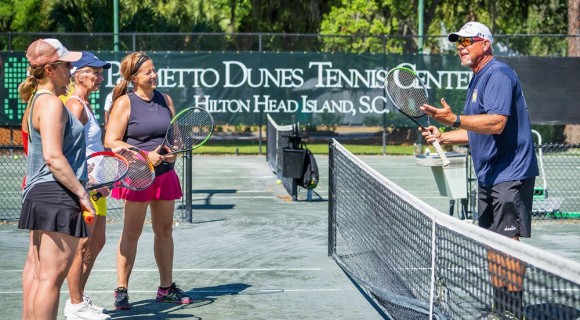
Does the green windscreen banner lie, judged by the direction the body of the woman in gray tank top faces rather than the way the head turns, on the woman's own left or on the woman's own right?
on the woman's own left

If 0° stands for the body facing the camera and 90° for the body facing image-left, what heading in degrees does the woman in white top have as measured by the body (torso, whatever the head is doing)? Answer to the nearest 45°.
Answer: approximately 270°

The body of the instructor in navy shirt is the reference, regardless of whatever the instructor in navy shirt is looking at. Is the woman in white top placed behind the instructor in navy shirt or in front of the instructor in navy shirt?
in front

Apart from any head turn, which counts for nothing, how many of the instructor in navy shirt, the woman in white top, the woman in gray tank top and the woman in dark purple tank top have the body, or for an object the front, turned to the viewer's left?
1

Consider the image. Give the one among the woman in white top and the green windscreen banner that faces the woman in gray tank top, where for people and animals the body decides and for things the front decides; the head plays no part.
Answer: the green windscreen banner

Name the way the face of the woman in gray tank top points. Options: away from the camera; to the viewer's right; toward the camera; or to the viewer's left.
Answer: to the viewer's right

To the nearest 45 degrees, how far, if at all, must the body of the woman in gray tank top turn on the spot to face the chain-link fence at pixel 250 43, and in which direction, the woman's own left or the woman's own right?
approximately 90° to the woman's own left

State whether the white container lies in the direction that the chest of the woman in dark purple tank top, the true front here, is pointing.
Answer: no

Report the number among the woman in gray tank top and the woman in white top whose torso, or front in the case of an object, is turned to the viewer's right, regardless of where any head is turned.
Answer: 2

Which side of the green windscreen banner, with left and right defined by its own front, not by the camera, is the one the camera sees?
front

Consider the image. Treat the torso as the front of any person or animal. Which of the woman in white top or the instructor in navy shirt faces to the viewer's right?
the woman in white top

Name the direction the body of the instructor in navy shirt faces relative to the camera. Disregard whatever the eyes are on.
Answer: to the viewer's left

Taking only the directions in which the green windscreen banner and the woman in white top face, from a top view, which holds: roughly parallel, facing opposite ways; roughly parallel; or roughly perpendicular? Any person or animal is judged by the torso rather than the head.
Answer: roughly perpendicular

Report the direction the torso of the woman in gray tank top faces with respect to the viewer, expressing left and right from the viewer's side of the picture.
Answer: facing to the right of the viewer

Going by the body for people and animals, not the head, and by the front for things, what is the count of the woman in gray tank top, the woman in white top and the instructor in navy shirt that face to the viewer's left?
1

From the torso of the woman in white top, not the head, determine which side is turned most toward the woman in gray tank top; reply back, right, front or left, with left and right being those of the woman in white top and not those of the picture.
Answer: right

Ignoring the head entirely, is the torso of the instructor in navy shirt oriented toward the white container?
no
